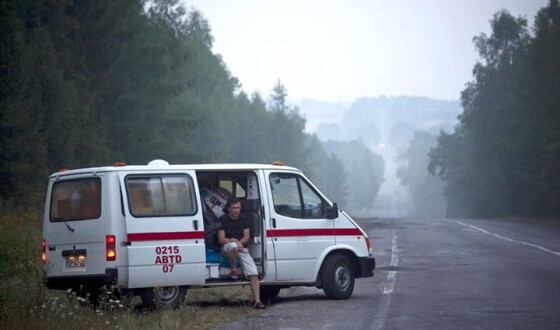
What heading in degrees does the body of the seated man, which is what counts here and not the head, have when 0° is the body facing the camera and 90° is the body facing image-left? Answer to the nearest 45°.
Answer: approximately 0°

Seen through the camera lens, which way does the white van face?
facing away from the viewer and to the right of the viewer
